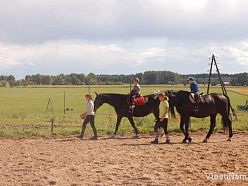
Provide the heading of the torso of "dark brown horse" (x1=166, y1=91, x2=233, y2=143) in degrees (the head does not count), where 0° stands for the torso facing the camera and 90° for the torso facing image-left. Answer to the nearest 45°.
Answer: approximately 90°

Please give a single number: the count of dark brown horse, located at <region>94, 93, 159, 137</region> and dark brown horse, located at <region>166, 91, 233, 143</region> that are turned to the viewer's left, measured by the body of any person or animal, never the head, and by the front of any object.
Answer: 2

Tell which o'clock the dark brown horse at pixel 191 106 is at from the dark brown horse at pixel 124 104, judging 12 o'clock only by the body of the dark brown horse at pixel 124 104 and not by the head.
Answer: the dark brown horse at pixel 191 106 is roughly at 7 o'clock from the dark brown horse at pixel 124 104.

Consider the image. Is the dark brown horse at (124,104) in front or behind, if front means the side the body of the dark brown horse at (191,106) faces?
in front

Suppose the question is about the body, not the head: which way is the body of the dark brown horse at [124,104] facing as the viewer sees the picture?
to the viewer's left
